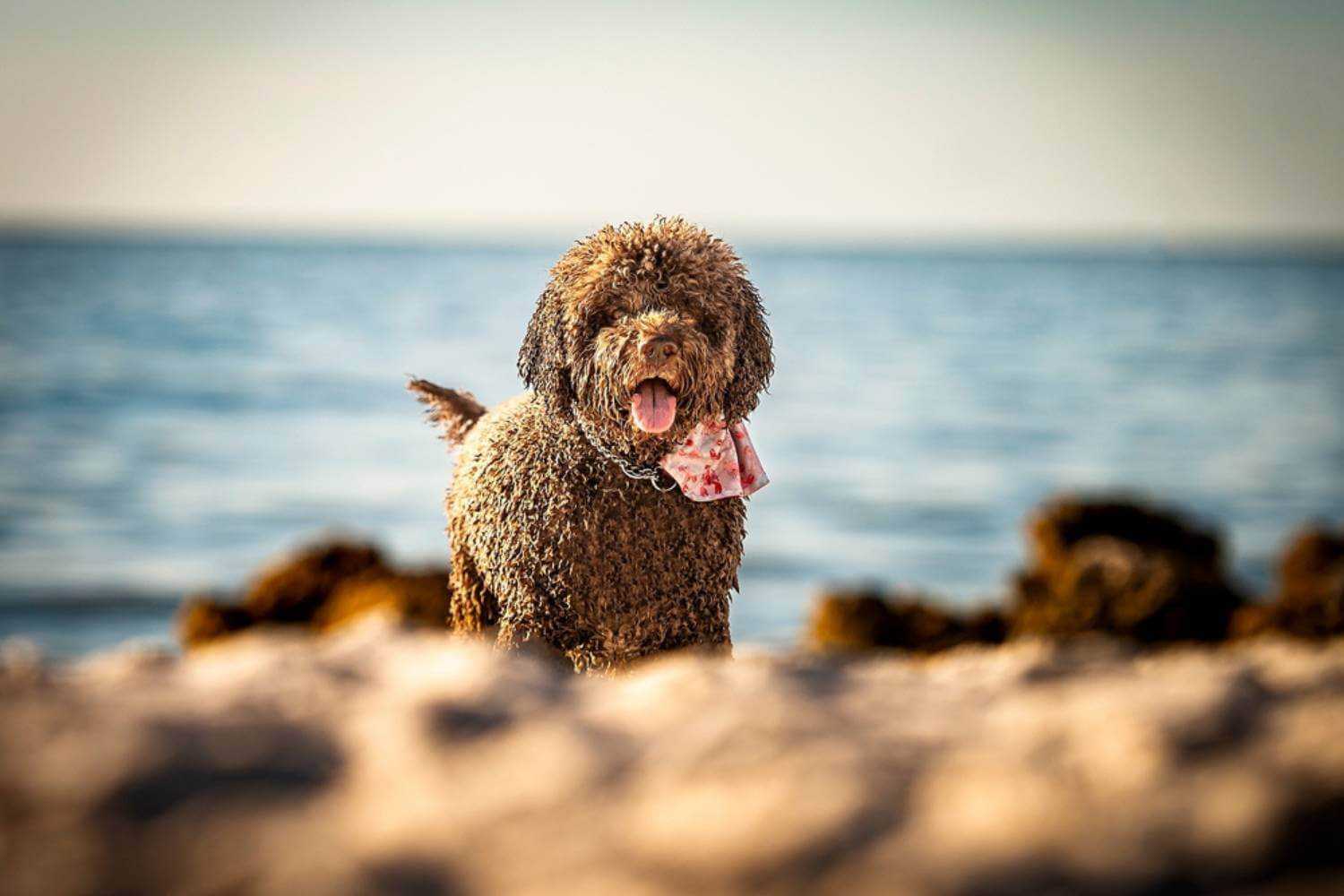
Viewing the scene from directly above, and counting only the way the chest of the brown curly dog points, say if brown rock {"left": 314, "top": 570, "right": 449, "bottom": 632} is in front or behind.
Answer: behind

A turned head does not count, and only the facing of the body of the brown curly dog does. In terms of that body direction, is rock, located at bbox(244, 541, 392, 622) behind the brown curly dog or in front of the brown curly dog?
behind

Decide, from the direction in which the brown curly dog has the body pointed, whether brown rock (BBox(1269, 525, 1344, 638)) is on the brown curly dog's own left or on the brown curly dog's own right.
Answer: on the brown curly dog's own left

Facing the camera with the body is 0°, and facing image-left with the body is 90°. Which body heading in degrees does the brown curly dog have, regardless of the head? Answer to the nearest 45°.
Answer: approximately 315°

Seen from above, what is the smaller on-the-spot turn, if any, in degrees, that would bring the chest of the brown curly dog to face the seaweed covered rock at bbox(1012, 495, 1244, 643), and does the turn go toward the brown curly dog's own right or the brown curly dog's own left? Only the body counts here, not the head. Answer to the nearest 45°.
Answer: approximately 90° to the brown curly dog's own left

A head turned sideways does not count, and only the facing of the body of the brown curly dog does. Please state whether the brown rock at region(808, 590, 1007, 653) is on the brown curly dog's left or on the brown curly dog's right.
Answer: on the brown curly dog's left
